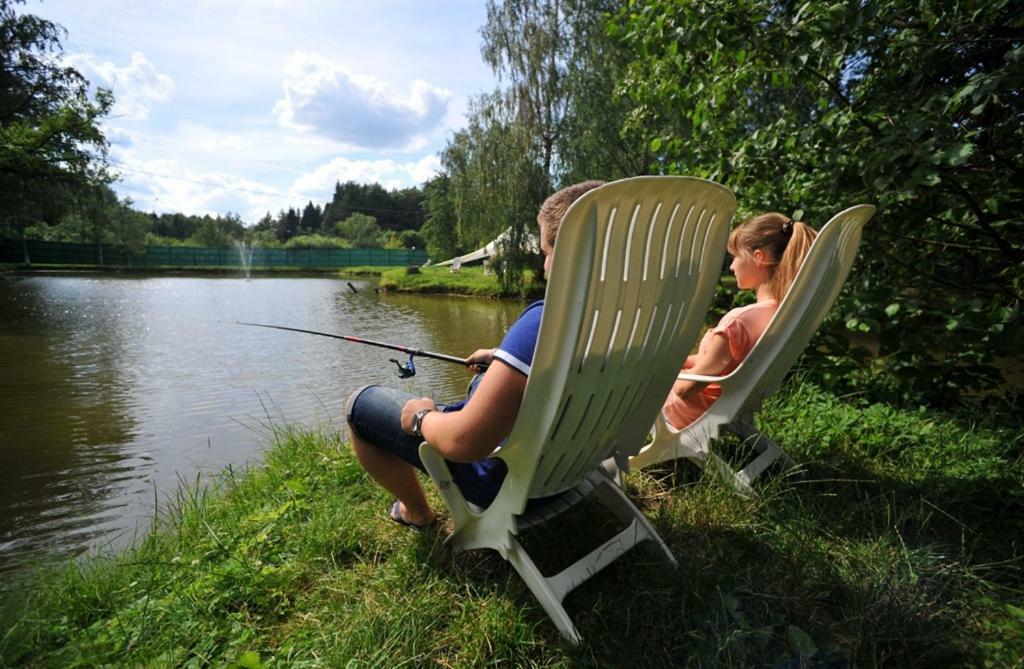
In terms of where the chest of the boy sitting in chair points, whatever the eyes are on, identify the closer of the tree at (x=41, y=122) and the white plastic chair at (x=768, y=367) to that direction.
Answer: the tree

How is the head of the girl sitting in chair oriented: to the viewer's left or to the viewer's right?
to the viewer's left

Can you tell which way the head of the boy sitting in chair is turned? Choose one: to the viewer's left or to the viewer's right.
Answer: to the viewer's left

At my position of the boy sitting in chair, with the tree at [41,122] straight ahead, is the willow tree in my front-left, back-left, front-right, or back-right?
front-right

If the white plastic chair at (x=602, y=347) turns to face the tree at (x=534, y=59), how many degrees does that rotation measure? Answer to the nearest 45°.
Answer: approximately 45° to its right

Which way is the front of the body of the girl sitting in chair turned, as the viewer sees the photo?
to the viewer's left

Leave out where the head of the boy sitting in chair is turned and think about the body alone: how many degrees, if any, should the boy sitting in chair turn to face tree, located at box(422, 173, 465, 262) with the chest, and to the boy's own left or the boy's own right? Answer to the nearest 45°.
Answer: approximately 45° to the boy's own right

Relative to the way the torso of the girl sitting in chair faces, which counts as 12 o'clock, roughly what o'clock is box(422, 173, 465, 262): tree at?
The tree is roughly at 2 o'clock from the girl sitting in chair.

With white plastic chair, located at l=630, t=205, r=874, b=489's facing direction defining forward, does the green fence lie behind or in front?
in front

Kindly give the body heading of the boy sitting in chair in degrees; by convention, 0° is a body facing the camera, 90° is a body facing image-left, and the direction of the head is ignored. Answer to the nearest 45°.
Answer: approximately 135°

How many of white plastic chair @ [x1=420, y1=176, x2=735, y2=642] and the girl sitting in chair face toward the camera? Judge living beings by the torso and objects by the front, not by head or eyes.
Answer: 0

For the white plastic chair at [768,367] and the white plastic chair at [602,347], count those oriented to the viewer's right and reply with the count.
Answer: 0

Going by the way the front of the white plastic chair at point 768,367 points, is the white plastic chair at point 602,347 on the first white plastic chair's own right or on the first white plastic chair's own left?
on the first white plastic chair's own left

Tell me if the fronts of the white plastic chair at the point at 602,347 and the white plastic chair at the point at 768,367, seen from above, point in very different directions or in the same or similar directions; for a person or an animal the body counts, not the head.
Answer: same or similar directions

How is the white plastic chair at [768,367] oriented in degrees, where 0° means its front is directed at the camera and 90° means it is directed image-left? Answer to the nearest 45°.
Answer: approximately 90°

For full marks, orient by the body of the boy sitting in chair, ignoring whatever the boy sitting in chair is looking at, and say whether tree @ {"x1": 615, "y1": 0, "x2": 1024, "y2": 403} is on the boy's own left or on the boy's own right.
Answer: on the boy's own right
